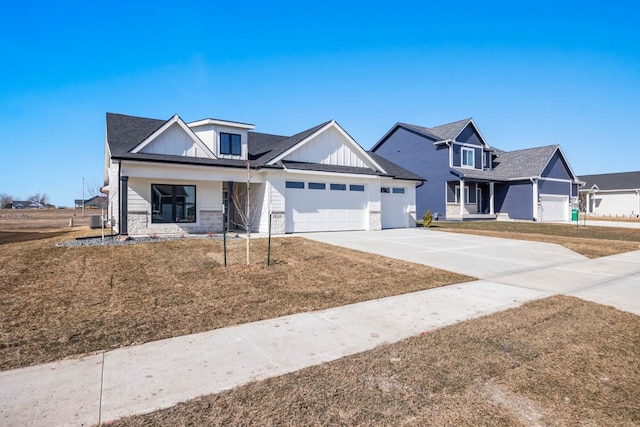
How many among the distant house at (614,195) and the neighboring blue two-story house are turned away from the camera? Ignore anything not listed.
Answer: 0

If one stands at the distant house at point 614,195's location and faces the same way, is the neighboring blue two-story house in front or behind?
in front

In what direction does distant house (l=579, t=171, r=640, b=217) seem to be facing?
toward the camera

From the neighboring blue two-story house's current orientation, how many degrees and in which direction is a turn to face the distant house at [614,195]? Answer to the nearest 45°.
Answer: approximately 90° to its left

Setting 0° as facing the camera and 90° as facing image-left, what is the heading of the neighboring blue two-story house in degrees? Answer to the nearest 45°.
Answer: approximately 315°
